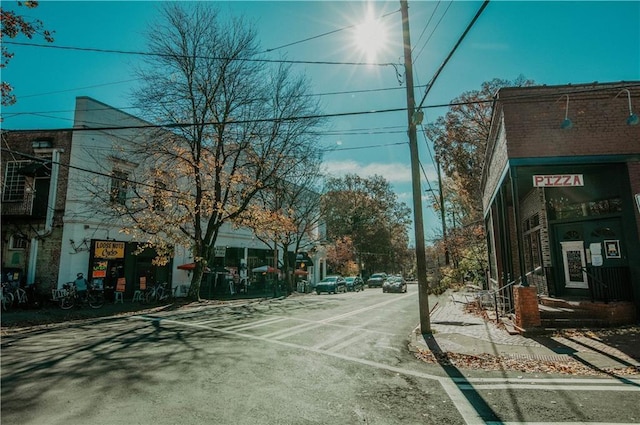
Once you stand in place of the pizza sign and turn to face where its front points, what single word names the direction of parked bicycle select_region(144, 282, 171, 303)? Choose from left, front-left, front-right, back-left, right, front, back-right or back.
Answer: right

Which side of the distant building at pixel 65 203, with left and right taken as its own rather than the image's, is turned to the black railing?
front

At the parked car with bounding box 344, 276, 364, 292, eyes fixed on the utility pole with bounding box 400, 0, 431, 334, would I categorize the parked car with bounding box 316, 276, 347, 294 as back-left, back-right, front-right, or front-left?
front-right

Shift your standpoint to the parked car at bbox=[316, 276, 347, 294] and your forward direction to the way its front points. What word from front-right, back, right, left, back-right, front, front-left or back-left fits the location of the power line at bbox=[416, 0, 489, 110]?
front-left

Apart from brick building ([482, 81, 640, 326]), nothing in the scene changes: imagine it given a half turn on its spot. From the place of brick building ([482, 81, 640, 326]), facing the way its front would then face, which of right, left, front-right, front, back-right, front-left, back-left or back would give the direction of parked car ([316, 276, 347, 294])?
front-left

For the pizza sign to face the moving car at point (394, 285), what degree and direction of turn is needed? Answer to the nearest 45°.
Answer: approximately 135° to its right

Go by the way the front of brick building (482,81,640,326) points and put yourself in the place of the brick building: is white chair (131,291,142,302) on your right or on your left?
on your right

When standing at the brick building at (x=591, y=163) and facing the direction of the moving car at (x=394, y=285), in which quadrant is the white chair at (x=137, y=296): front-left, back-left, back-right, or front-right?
front-left

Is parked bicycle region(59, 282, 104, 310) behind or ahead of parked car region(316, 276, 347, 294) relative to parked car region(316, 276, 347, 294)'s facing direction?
ahead

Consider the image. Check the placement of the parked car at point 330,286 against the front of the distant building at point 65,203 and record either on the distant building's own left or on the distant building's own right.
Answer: on the distant building's own left

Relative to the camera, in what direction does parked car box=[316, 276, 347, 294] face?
facing the viewer and to the left of the viewer

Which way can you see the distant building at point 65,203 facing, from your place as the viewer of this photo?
facing the viewer and to the right of the viewer

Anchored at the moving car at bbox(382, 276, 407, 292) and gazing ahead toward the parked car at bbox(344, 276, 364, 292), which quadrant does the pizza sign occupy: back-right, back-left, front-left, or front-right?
back-left

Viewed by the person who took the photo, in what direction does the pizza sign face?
facing the viewer

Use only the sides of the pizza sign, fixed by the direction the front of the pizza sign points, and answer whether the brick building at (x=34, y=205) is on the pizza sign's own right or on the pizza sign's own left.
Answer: on the pizza sign's own right
